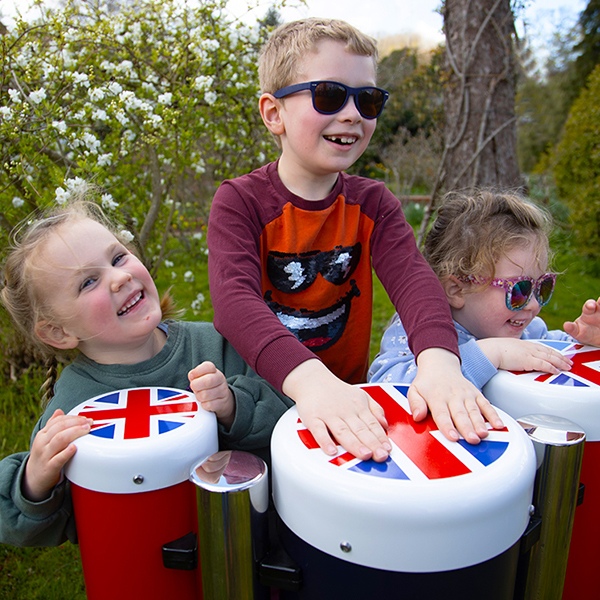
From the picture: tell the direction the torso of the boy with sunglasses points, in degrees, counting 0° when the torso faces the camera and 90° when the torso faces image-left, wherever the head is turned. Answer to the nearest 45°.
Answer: approximately 315°

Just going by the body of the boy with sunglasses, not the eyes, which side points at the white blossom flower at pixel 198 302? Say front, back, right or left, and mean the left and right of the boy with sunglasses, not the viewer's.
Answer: back

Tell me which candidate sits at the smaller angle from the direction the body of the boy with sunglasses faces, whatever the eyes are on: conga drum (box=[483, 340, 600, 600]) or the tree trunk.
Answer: the conga drum

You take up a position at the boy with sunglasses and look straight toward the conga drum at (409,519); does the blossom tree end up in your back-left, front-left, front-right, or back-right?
back-right

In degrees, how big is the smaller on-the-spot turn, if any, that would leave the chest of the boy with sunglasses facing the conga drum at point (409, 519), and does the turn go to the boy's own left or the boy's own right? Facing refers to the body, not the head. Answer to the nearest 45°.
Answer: approximately 45° to the boy's own right

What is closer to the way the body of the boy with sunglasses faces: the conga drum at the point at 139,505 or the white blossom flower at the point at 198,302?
the conga drum

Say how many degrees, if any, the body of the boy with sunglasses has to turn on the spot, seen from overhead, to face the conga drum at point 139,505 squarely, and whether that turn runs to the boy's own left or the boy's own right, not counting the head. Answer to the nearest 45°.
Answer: approximately 90° to the boy's own right

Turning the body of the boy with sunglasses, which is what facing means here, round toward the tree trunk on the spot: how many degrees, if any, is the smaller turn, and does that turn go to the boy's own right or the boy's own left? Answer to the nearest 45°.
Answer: approximately 135° to the boy's own left

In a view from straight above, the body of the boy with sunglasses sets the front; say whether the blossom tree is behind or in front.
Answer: behind

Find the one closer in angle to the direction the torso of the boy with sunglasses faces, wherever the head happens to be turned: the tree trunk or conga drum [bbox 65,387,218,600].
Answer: the conga drum

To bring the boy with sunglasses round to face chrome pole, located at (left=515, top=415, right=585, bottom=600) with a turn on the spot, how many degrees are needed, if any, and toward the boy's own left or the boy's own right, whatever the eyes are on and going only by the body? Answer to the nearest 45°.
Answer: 0° — they already face it
